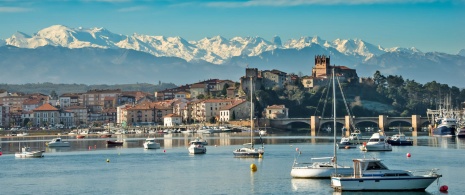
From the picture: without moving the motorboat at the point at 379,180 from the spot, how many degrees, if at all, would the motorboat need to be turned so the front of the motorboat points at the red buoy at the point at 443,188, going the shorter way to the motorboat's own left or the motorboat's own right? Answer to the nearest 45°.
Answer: approximately 45° to the motorboat's own left

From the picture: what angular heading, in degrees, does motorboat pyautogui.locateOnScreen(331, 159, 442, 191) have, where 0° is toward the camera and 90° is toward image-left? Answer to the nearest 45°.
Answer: approximately 270°
